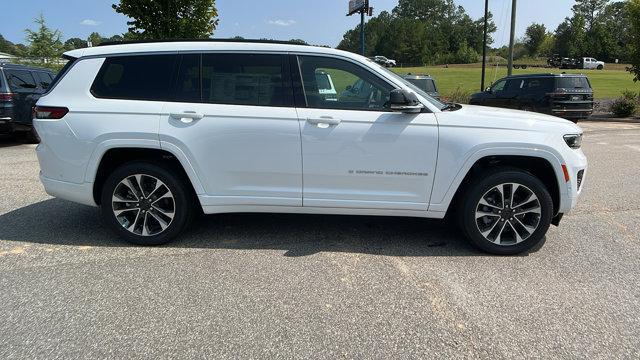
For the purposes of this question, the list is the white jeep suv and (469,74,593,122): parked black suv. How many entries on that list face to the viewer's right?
1

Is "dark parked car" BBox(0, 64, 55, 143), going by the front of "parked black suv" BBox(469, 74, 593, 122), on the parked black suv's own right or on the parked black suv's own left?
on the parked black suv's own left

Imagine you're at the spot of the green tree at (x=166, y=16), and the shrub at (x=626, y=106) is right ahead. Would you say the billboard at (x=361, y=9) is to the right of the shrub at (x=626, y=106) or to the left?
left

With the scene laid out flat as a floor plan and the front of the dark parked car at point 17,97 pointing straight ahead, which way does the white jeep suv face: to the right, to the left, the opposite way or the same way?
to the right

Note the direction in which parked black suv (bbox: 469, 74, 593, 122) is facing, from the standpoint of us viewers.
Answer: facing away from the viewer and to the left of the viewer

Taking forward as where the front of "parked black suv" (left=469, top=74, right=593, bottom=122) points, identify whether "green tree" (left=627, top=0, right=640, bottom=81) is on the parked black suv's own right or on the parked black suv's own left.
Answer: on the parked black suv's own right

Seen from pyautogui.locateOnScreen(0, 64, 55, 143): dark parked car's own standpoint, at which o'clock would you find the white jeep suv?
The white jeep suv is roughly at 4 o'clock from the dark parked car.

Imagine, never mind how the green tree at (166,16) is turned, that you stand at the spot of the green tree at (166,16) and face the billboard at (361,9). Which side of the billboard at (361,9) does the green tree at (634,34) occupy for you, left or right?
right

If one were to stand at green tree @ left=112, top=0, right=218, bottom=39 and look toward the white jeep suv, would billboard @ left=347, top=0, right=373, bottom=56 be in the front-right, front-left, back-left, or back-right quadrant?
back-left

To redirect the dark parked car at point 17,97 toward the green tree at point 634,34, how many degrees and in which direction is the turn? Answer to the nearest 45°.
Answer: approximately 45° to its right

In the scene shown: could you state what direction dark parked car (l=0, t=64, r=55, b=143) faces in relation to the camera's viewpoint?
facing away from the viewer and to the right of the viewer

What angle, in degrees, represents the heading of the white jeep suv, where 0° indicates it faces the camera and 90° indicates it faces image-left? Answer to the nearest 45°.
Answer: approximately 270°

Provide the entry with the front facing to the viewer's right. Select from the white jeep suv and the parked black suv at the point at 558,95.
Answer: the white jeep suv

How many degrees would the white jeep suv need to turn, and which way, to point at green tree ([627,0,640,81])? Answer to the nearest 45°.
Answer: approximately 45° to its left
